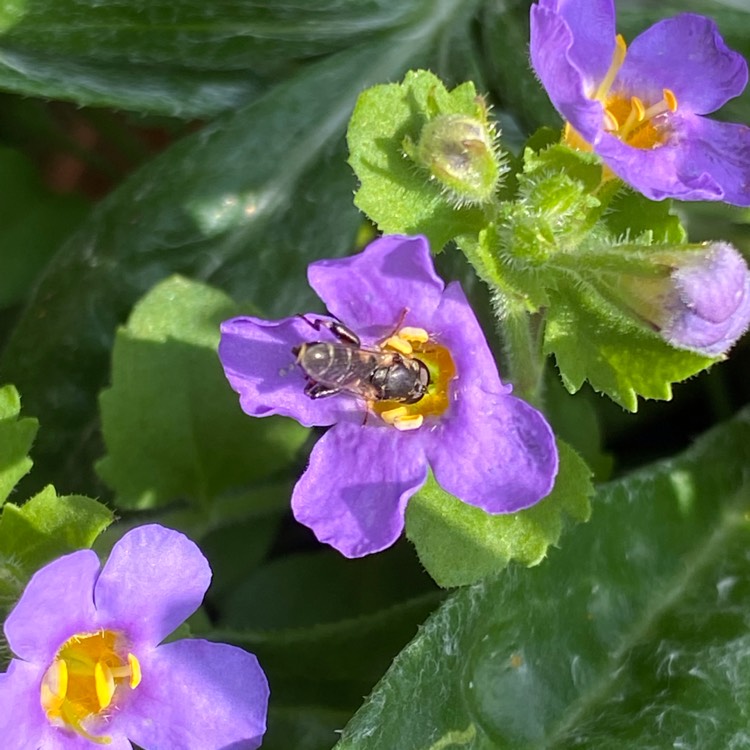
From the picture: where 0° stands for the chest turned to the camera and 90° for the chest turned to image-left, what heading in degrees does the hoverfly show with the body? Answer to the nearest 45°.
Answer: approximately 270°

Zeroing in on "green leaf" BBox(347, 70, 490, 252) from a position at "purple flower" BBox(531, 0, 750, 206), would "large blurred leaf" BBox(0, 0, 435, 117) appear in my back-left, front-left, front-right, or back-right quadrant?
front-right

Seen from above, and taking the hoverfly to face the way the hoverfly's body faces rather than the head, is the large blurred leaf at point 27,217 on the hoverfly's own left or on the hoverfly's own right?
on the hoverfly's own left

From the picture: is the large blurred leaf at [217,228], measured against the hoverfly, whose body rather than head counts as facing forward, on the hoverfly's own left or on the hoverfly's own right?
on the hoverfly's own left

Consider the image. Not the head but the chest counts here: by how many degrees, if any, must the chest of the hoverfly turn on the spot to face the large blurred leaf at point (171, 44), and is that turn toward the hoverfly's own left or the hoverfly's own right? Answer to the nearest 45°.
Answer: approximately 90° to the hoverfly's own left
